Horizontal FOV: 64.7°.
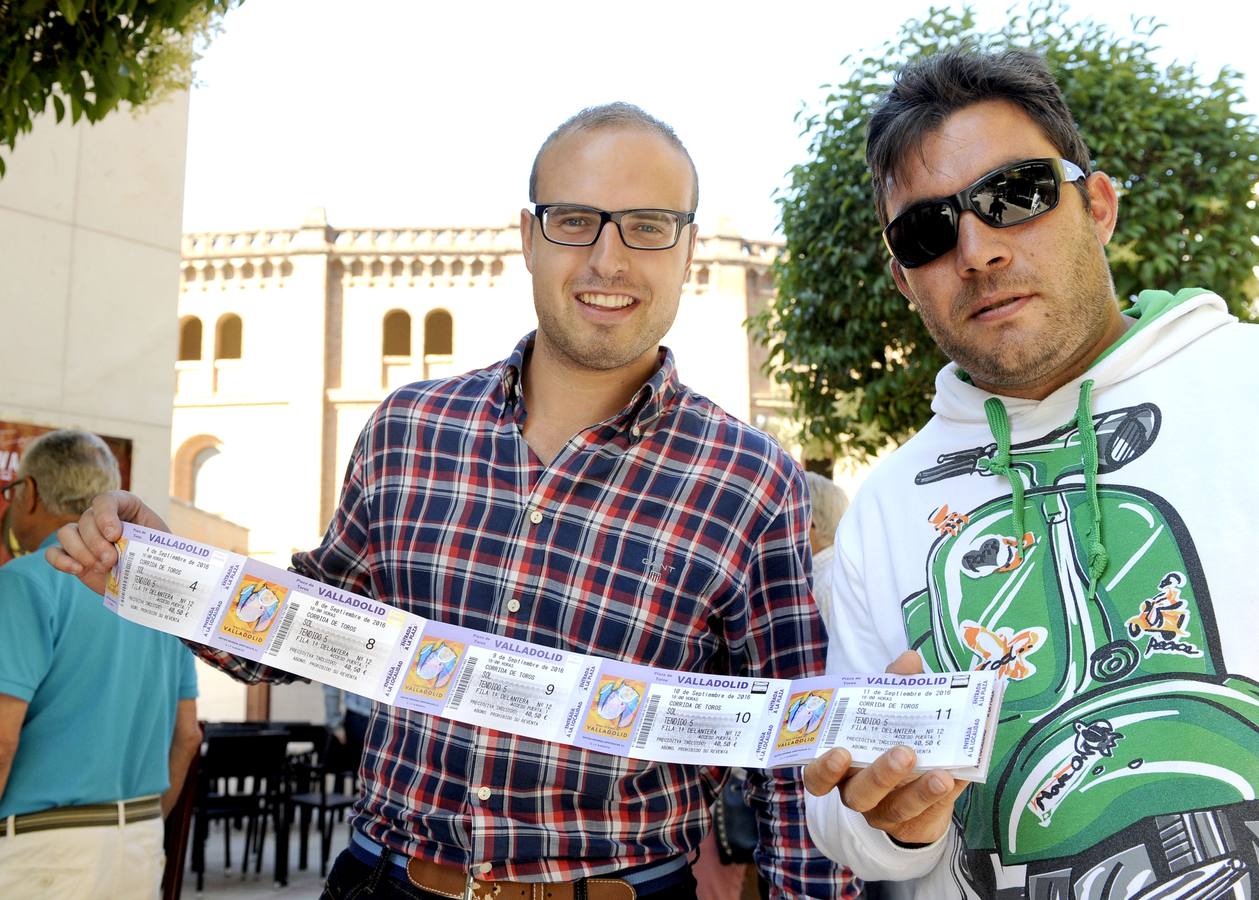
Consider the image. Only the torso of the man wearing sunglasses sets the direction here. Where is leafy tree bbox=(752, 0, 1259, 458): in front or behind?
behind

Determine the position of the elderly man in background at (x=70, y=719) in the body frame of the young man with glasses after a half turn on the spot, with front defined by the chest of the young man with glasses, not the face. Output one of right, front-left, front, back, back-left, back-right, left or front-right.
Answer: front-left

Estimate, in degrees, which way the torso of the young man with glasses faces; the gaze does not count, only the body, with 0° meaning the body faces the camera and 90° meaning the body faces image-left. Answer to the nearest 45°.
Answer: approximately 0°

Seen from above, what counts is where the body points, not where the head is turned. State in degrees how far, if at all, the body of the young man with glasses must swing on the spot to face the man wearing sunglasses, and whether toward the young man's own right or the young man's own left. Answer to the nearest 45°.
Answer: approximately 45° to the young man's own left

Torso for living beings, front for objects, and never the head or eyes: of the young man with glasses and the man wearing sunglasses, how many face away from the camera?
0

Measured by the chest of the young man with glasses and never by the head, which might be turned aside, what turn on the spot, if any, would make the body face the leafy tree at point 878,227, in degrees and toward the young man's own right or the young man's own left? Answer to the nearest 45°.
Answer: approximately 135° to the young man's own left
